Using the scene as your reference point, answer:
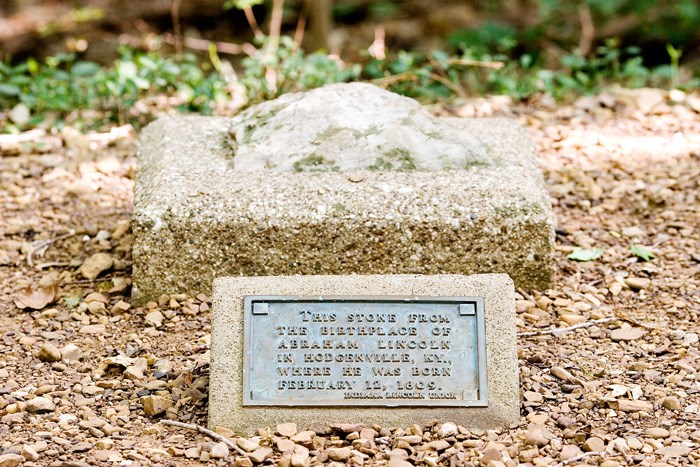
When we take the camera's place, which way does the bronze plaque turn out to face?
facing the viewer

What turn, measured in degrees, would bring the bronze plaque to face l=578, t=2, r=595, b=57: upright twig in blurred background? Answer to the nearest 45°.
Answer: approximately 180°

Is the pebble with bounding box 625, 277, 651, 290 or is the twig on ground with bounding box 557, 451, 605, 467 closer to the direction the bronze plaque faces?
the twig on ground

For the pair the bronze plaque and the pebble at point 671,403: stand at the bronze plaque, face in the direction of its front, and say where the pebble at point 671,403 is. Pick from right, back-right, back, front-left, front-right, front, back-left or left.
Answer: left

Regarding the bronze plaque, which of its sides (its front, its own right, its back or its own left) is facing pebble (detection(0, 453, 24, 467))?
right

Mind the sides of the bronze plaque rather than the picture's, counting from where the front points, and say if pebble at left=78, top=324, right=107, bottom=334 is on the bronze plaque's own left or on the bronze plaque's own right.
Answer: on the bronze plaque's own right

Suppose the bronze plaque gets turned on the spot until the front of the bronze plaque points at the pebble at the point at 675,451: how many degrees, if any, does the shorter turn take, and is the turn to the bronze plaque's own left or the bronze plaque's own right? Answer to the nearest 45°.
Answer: approximately 90° to the bronze plaque's own left

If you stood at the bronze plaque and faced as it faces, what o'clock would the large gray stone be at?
The large gray stone is roughly at 6 o'clock from the bronze plaque.

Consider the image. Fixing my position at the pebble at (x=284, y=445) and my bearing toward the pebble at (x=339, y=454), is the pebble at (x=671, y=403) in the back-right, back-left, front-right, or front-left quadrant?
front-left

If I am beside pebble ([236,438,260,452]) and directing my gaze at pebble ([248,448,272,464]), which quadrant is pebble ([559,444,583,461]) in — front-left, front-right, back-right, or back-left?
front-left

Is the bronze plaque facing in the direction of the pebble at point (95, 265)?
no

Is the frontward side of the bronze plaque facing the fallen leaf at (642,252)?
no

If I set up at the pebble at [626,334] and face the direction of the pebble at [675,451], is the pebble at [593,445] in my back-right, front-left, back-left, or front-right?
front-right

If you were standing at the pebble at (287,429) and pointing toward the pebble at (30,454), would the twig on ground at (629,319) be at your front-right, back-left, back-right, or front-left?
back-right

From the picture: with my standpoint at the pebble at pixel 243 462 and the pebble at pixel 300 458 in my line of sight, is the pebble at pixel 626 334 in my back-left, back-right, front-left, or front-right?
front-left

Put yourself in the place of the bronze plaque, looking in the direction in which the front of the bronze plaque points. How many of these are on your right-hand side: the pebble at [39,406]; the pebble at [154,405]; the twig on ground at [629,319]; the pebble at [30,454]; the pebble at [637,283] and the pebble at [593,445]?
3

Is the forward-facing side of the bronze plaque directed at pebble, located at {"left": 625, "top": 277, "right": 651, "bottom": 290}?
no
